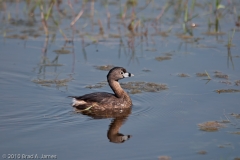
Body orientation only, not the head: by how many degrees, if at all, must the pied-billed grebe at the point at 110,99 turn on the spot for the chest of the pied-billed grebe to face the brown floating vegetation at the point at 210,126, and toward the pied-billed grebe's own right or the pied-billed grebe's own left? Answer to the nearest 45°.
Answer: approximately 45° to the pied-billed grebe's own right

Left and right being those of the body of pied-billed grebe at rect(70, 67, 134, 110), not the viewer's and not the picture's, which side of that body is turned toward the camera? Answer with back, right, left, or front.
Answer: right
